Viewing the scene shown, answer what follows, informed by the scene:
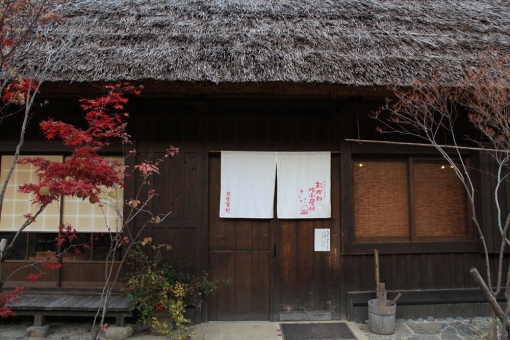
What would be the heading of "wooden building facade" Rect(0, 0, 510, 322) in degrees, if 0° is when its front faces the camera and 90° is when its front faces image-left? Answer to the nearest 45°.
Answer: approximately 0°

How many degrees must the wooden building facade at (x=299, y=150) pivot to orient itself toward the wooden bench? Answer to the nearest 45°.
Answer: approximately 90° to its right
